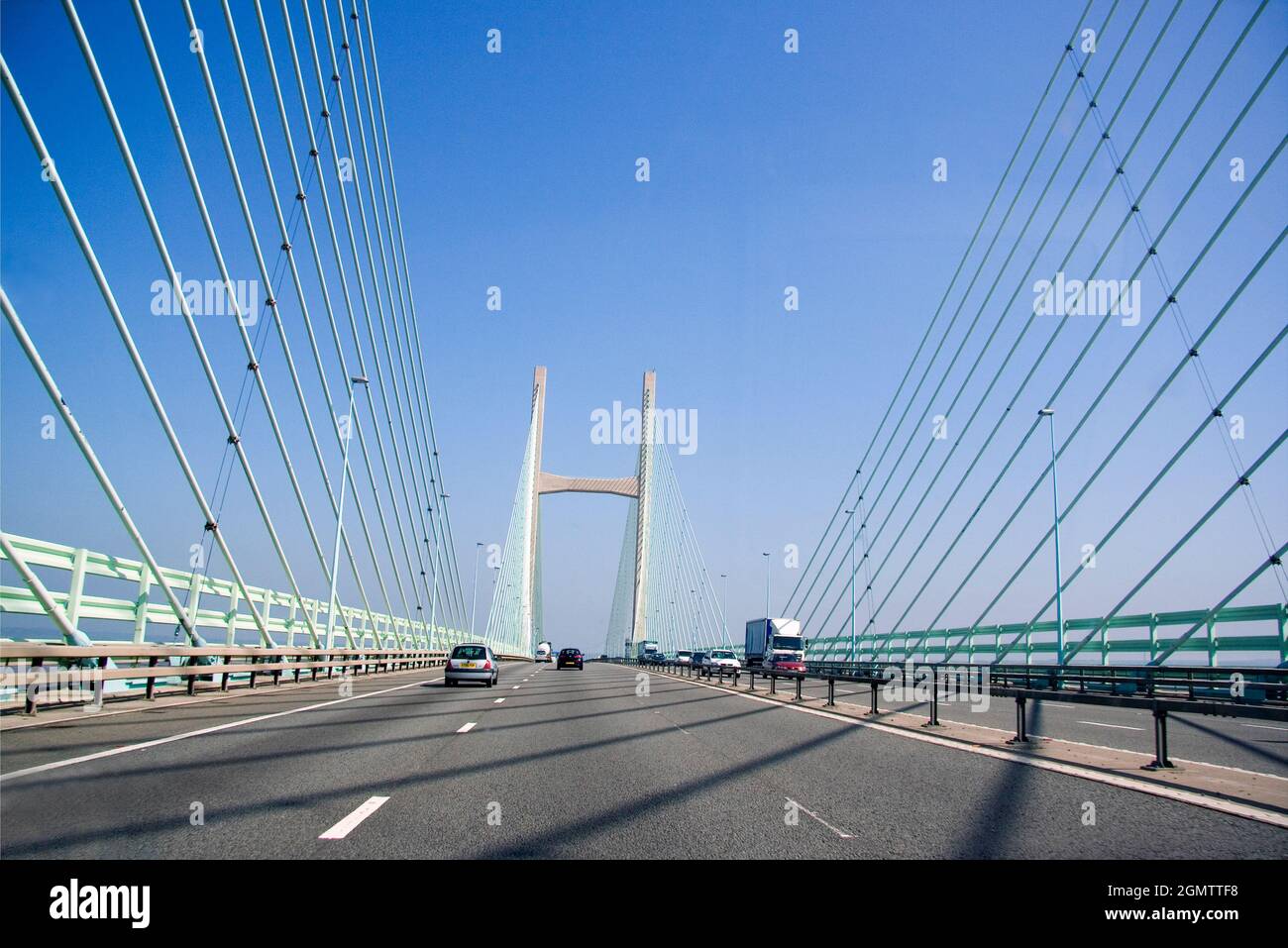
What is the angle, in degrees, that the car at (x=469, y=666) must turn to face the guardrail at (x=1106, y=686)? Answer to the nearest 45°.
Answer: approximately 135° to its right

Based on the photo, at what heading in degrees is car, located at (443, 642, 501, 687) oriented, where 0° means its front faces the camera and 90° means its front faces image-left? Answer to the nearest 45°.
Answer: approximately 180°
